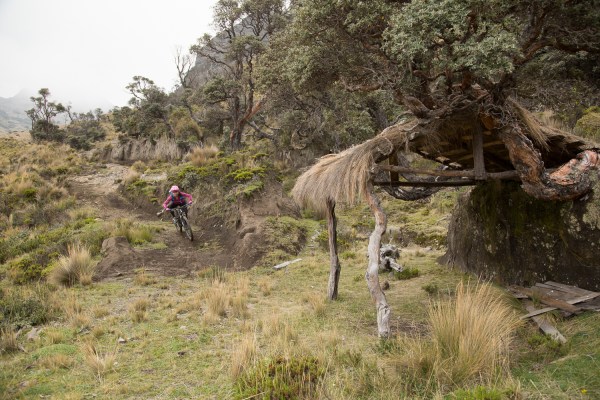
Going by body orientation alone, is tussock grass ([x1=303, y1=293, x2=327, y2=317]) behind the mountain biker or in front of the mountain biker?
in front

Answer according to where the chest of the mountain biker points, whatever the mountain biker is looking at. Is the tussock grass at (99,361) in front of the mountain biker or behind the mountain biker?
in front

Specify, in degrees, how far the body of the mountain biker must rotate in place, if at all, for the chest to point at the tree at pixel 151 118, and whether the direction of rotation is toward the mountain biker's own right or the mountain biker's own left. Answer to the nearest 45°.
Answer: approximately 180°

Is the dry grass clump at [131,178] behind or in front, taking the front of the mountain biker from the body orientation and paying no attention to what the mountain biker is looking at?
behind

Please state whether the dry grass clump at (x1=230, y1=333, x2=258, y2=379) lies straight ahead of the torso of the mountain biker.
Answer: yes

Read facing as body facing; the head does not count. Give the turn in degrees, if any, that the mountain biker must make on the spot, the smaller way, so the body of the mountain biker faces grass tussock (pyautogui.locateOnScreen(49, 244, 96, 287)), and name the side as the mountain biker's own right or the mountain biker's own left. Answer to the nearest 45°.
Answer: approximately 45° to the mountain biker's own right

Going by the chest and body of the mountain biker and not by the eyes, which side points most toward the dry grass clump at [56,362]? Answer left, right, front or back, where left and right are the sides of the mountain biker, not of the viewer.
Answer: front

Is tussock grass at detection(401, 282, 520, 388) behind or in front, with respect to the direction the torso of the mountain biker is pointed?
in front

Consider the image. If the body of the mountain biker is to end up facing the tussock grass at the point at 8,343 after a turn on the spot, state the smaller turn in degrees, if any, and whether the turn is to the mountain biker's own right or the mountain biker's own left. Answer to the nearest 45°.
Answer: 0° — they already face it

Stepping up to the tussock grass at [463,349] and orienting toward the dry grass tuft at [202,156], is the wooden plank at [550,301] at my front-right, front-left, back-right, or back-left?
front-right

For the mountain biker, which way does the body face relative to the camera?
toward the camera

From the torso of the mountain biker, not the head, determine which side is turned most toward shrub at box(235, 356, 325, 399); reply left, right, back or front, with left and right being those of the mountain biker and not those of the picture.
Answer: front

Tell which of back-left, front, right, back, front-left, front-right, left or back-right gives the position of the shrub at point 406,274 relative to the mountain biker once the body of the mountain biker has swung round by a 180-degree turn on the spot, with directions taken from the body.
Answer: back-right
